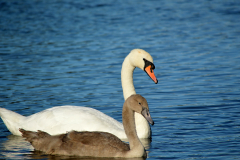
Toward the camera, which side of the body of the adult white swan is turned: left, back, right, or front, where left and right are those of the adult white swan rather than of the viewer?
right
